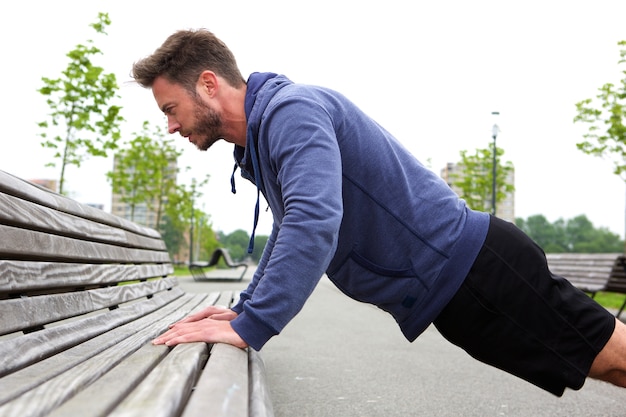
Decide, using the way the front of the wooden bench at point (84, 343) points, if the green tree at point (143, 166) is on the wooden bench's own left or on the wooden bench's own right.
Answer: on the wooden bench's own left

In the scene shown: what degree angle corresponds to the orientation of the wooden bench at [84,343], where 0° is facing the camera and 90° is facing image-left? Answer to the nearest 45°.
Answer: approximately 270°

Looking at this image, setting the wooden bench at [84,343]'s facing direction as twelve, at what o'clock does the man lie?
The man is roughly at 12 o'clock from the wooden bench.

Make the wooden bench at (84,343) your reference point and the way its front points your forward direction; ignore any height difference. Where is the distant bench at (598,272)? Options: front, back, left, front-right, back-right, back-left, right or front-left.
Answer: front-left

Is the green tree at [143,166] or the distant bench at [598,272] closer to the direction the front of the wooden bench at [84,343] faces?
the distant bench

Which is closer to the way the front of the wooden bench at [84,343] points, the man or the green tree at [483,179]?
the man

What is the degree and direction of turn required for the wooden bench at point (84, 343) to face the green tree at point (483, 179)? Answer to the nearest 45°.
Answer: approximately 45° to its left
